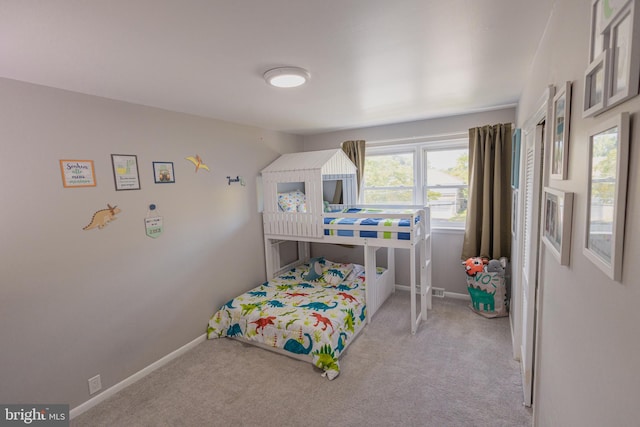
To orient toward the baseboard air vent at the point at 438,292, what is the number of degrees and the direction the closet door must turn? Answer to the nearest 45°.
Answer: approximately 45° to its right

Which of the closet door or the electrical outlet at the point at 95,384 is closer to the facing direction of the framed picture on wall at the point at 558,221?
the electrical outlet

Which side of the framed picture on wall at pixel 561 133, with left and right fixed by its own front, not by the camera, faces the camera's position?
left

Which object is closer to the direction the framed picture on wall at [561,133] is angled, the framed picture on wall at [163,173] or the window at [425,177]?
the framed picture on wall

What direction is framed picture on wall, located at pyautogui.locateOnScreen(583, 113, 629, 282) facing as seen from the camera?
to the viewer's left

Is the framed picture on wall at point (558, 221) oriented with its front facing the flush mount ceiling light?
yes

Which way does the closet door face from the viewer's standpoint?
to the viewer's left

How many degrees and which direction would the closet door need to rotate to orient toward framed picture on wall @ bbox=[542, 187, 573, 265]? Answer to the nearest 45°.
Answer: approximately 90° to its left
